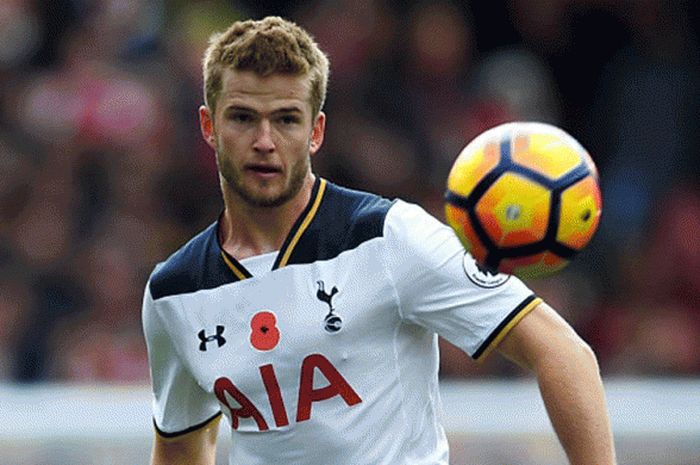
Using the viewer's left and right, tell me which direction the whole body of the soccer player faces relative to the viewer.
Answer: facing the viewer

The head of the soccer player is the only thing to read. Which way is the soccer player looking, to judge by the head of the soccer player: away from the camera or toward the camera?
toward the camera
